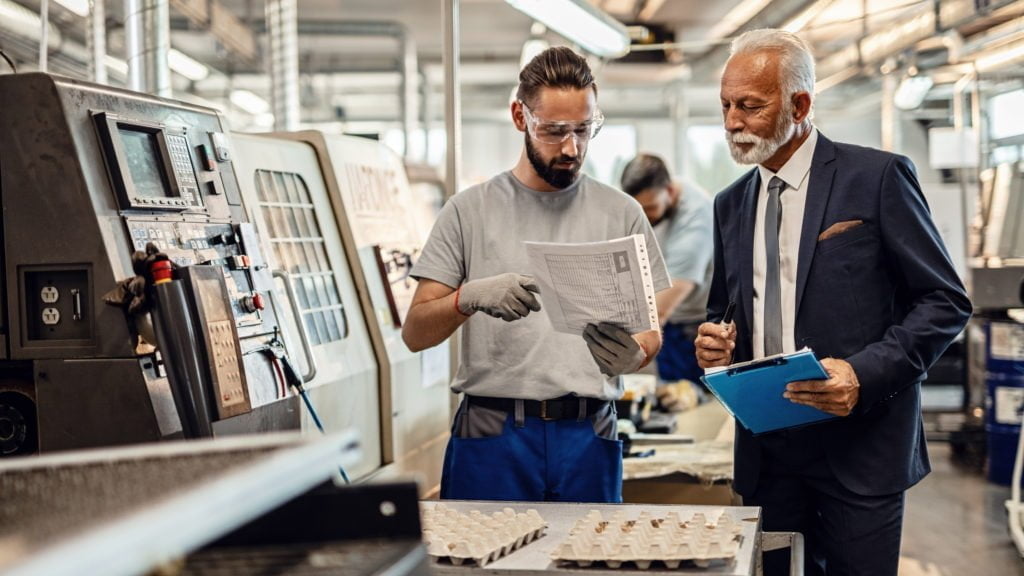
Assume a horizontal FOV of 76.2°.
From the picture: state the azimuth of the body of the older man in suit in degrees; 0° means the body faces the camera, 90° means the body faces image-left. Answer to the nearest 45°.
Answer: approximately 45°

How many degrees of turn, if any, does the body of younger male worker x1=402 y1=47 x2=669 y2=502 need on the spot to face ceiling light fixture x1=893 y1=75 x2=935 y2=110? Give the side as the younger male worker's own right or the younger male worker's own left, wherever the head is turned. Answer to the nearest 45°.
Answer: approximately 135° to the younger male worker's own left

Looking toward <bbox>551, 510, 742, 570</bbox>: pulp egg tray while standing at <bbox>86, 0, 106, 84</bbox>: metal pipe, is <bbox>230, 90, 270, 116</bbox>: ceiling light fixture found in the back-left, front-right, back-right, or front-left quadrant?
back-left

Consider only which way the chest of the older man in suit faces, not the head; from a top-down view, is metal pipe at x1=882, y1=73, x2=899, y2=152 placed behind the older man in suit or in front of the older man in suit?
behind

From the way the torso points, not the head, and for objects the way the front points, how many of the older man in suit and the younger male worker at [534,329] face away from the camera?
0

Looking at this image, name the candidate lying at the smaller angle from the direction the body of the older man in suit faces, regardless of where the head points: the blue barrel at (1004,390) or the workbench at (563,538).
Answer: the workbench

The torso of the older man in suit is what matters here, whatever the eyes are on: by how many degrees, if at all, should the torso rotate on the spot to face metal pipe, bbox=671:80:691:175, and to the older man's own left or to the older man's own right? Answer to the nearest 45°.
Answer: approximately 135° to the older man's own right

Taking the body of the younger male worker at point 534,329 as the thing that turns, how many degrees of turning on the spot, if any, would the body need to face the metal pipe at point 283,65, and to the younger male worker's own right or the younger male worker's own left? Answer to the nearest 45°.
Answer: approximately 135° to the younger male worker's own right

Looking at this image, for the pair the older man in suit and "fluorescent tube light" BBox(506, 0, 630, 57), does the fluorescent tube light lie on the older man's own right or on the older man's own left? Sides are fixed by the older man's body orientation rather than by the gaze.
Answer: on the older man's own right

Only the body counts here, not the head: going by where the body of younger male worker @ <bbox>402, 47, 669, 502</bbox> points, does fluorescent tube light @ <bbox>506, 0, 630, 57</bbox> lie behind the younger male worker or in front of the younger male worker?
behind

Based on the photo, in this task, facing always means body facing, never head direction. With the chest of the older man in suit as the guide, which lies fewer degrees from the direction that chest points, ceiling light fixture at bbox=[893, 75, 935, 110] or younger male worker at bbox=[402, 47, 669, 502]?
the younger male worker

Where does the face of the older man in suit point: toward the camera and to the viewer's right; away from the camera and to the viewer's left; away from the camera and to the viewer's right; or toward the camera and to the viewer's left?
toward the camera and to the viewer's left

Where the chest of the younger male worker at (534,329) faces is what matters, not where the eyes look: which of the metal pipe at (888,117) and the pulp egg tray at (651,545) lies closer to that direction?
the pulp egg tray
